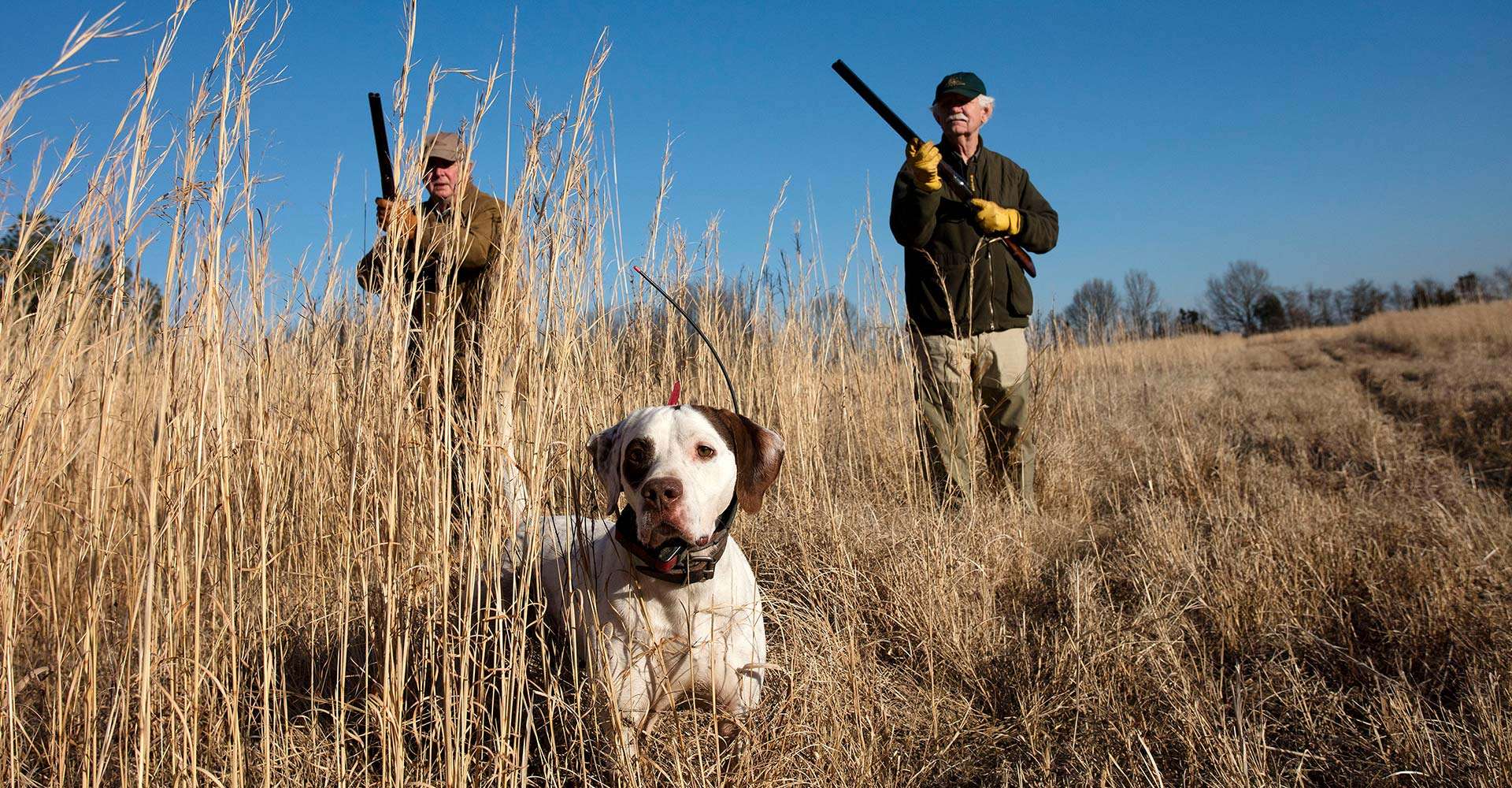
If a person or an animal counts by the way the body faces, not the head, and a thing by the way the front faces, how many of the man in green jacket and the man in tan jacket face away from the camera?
0

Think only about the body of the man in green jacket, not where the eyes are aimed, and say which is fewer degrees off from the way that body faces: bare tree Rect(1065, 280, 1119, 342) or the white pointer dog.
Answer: the white pointer dog

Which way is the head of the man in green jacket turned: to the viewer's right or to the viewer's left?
to the viewer's left

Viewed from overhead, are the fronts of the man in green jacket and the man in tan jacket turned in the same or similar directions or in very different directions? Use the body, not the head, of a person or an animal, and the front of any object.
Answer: same or similar directions

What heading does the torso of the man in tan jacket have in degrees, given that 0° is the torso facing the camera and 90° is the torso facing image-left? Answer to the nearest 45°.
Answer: approximately 45°

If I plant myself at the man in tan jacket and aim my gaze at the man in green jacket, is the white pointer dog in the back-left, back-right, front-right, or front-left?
front-right

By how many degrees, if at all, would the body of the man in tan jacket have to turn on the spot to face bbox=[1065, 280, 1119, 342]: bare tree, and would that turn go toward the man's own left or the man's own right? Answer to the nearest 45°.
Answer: approximately 180°

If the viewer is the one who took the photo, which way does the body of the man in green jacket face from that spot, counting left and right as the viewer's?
facing the viewer

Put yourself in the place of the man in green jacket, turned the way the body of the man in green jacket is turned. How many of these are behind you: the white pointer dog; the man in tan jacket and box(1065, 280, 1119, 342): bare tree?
1

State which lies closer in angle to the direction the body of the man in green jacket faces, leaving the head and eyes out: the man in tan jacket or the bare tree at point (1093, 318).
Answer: the man in tan jacket

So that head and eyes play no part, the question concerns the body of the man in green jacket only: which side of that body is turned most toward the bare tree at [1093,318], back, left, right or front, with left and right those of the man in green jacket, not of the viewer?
back

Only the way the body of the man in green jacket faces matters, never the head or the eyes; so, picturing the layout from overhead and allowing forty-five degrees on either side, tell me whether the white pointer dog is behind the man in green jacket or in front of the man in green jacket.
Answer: in front
